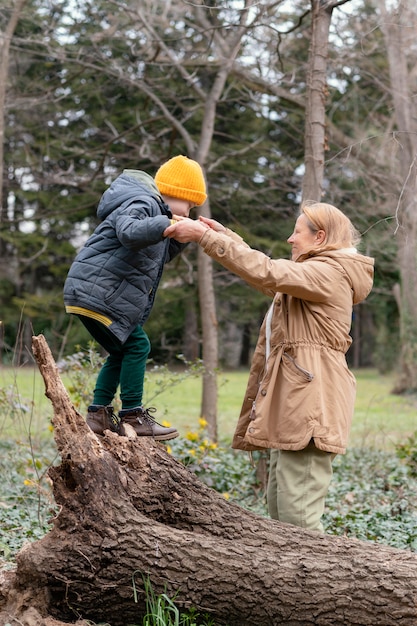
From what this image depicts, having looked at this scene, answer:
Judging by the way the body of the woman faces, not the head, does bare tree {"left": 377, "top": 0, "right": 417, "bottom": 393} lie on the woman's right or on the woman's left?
on the woman's right

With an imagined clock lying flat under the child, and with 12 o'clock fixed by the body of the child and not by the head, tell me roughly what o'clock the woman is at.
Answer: The woman is roughly at 1 o'clock from the child.

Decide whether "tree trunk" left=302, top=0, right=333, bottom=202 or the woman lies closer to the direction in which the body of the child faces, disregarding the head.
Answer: the woman

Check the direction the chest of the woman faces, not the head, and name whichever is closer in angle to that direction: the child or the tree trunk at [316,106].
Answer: the child

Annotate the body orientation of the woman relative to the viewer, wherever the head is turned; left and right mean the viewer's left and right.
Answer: facing to the left of the viewer

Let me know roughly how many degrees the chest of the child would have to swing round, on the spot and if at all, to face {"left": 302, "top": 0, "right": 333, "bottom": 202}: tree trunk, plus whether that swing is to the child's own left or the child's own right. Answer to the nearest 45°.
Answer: approximately 45° to the child's own left

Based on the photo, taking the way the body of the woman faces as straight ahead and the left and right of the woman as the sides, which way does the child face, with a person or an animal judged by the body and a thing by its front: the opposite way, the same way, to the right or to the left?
the opposite way

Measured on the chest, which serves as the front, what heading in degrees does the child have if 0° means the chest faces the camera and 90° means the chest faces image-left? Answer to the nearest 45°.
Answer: approximately 270°

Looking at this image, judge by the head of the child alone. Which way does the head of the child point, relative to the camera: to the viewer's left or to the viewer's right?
to the viewer's right

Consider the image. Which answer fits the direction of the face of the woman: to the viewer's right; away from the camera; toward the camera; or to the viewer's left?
to the viewer's left

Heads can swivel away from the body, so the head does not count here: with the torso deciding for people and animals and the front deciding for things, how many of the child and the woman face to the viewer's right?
1

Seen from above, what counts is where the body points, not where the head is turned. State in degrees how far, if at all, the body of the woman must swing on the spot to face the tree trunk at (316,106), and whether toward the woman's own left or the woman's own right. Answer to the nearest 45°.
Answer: approximately 90° to the woman's own right

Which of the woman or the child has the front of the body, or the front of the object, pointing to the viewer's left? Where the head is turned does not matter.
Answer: the woman
